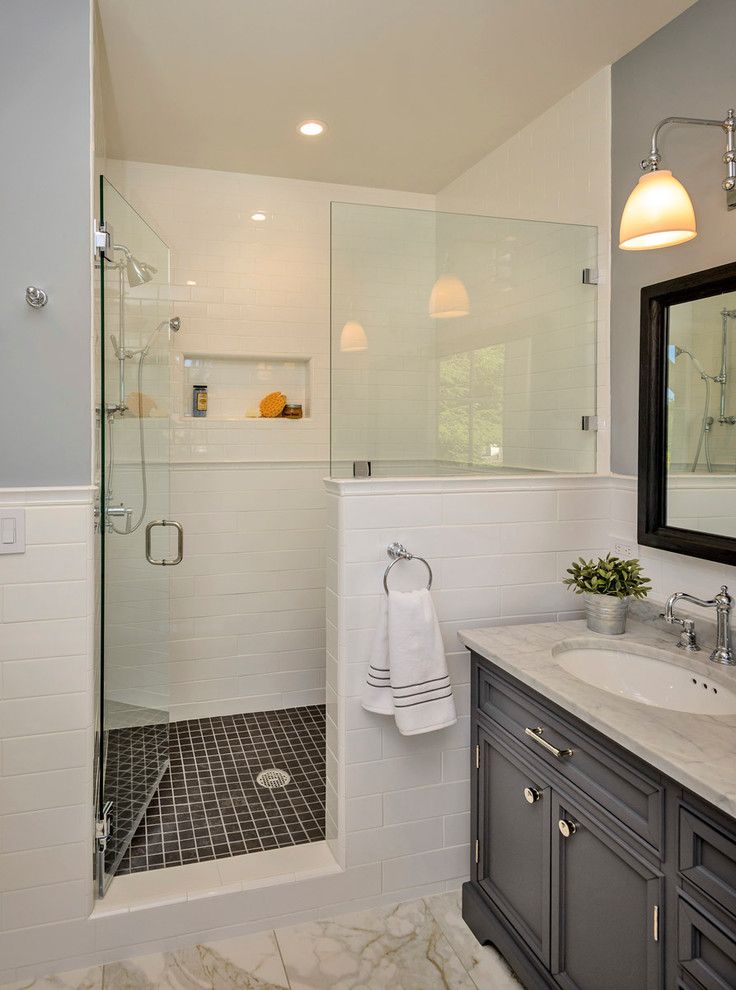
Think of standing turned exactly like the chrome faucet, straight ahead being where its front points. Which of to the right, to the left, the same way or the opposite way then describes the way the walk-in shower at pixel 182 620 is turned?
to the left

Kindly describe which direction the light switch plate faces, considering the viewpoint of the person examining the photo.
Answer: facing the viewer

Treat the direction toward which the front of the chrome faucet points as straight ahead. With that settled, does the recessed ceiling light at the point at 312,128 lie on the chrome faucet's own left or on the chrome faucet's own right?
on the chrome faucet's own right

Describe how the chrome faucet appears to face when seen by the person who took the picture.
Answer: facing the viewer and to the left of the viewer

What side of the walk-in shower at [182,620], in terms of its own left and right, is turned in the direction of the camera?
front

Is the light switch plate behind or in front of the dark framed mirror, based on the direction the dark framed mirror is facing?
in front
